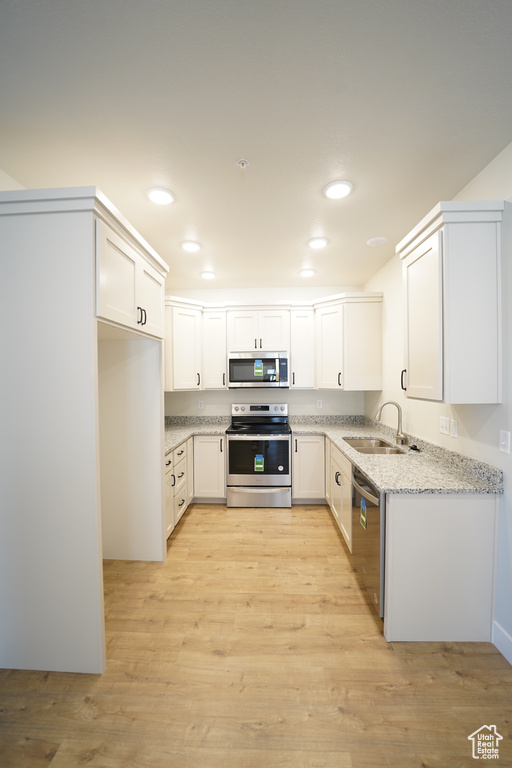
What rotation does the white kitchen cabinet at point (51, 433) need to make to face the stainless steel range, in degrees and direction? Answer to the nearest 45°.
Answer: approximately 45° to its left

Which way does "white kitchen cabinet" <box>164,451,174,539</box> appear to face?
to the viewer's right

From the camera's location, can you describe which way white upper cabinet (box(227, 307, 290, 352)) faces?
facing the viewer

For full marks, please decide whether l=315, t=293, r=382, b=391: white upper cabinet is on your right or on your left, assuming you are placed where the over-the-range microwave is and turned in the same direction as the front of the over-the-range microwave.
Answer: on your left

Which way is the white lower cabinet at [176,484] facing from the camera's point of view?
to the viewer's right

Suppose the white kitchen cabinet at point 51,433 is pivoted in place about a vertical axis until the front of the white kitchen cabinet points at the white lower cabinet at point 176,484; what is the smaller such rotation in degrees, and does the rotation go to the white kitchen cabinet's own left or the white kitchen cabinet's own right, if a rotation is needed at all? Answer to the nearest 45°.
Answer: approximately 45° to the white kitchen cabinet's own left

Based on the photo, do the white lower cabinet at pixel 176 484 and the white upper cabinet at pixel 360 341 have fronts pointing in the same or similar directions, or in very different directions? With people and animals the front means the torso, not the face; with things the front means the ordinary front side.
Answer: very different directions

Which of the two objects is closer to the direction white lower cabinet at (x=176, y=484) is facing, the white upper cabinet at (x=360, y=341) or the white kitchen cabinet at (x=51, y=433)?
the white upper cabinet

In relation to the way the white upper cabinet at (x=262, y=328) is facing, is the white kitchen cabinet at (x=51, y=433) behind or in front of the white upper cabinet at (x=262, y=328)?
in front

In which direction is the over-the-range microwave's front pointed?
toward the camera

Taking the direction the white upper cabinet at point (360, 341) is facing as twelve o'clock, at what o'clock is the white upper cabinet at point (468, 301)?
the white upper cabinet at point (468, 301) is roughly at 10 o'clock from the white upper cabinet at point (360, 341).

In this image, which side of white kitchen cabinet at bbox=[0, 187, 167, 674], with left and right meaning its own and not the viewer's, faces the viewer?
right

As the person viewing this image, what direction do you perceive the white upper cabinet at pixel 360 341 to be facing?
facing the viewer and to the left of the viewer

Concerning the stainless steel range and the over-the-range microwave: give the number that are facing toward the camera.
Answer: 2

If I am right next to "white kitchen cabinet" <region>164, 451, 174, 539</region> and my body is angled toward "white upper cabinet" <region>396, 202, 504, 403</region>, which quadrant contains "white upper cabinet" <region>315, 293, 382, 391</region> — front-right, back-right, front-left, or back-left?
front-left

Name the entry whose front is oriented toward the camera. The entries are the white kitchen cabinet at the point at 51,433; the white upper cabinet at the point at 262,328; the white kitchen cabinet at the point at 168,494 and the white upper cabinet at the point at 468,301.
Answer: the white upper cabinet at the point at 262,328
